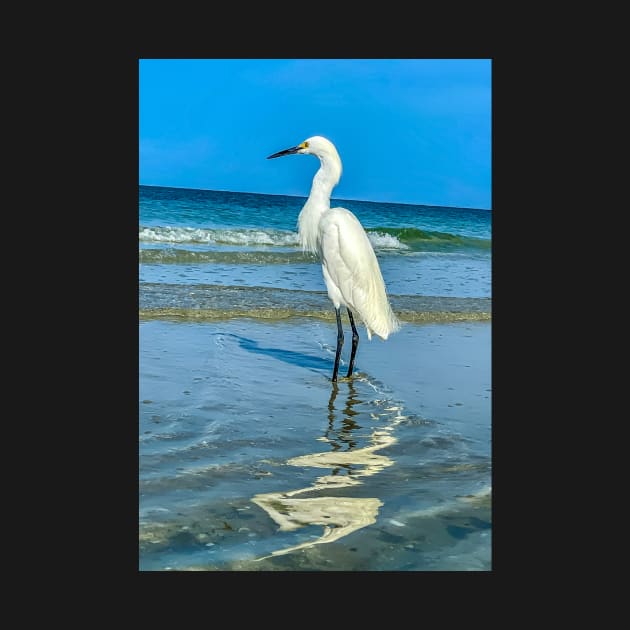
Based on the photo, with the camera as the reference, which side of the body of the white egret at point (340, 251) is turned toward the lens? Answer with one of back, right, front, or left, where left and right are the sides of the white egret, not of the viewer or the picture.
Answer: left
